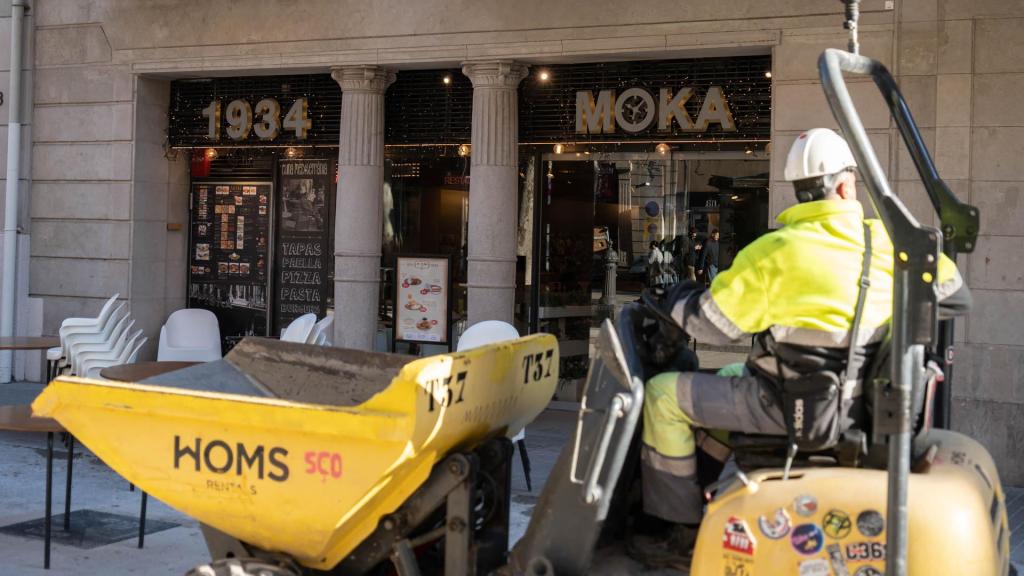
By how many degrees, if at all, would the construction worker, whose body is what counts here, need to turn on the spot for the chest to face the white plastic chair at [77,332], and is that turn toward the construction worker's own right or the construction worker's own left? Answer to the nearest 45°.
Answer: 0° — they already face it

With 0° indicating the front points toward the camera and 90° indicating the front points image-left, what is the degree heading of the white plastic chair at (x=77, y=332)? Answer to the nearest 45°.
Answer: approximately 90°

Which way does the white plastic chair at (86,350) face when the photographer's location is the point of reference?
facing to the left of the viewer

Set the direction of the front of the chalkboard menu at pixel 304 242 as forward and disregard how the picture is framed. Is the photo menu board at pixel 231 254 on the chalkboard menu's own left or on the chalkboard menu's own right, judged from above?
on the chalkboard menu's own right

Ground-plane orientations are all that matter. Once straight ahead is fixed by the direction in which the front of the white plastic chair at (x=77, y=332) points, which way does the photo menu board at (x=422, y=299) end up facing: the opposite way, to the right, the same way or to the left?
to the left

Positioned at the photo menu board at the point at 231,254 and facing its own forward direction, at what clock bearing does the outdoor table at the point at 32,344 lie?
The outdoor table is roughly at 1 o'clock from the photo menu board.
